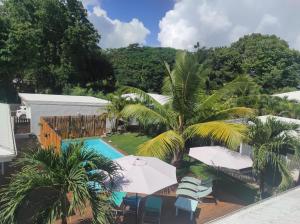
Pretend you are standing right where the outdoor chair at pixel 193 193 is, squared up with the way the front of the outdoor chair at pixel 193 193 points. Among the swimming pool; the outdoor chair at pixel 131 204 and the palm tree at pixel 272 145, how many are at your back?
1

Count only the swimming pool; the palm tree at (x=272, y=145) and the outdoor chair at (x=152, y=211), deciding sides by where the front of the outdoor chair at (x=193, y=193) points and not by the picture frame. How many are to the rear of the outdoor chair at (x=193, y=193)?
1

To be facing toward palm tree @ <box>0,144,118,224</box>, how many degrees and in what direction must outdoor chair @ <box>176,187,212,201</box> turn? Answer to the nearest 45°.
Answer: approximately 45° to its left

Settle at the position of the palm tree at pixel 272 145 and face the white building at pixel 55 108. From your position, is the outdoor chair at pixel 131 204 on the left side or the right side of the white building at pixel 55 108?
left

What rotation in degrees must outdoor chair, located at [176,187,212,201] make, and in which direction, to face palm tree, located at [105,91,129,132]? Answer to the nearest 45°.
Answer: approximately 45° to its right

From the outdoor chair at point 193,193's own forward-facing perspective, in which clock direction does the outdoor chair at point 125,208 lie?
the outdoor chair at point 125,208 is roughly at 11 o'clock from the outdoor chair at point 193,193.

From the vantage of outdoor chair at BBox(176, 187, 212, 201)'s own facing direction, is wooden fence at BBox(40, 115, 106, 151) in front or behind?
in front

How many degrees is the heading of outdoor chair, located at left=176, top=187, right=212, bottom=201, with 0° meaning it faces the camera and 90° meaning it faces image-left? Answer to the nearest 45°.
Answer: approximately 90°

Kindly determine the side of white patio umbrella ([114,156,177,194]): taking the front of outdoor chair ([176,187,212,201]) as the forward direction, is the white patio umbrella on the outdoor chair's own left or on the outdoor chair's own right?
on the outdoor chair's own left

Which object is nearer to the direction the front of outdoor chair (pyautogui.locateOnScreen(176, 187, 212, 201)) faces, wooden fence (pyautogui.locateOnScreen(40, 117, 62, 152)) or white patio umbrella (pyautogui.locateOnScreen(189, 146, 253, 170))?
the wooden fence

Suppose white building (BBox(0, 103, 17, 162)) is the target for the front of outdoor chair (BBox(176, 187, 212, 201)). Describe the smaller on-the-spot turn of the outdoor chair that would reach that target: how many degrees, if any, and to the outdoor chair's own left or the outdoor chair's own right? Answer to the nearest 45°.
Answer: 0° — it already faces it

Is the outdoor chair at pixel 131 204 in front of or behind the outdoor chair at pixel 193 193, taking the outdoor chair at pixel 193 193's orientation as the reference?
in front
